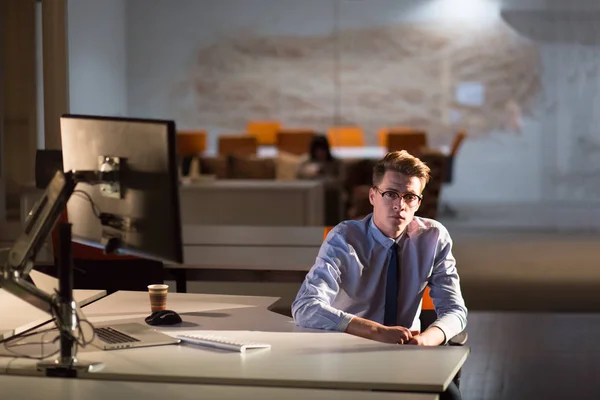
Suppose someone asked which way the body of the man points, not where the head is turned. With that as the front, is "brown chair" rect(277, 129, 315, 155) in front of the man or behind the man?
behind

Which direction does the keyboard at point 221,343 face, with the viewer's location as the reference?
facing away from the viewer and to the right of the viewer

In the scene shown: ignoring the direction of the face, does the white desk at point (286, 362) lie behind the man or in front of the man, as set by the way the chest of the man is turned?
in front

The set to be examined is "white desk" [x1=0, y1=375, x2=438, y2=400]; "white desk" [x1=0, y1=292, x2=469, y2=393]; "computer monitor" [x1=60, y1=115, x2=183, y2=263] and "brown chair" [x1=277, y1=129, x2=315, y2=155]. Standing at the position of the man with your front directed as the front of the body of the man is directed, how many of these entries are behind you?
1

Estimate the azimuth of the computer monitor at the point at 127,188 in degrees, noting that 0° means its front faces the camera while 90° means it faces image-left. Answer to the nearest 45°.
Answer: approximately 225°

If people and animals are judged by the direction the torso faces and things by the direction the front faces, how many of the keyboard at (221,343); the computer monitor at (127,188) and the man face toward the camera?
1

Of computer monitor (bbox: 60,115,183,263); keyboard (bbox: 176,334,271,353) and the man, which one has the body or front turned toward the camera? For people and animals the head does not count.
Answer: the man

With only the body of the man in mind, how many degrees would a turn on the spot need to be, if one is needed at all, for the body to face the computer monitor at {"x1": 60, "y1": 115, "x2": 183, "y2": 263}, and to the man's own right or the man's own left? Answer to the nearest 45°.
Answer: approximately 45° to the man's own right

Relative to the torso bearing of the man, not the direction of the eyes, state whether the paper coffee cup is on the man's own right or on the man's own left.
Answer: on the man's own right

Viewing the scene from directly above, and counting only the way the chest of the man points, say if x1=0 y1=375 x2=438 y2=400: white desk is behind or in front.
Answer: in front

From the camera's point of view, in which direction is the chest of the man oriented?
toward the camera

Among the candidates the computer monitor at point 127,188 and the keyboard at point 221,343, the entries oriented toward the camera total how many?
0
